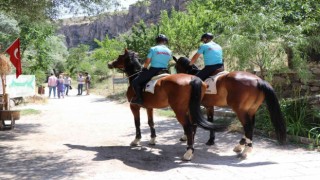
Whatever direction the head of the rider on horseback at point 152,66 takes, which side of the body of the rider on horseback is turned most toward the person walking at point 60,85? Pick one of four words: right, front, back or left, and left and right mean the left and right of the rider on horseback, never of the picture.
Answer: front

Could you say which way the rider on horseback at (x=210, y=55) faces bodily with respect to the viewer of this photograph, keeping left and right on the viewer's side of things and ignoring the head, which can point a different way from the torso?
facing away from the viewer and to the left of the viewer

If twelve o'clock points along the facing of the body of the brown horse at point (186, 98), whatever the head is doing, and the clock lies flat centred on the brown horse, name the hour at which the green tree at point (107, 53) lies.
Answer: The green tree is roughly at 1 o'clock from the brown horse.

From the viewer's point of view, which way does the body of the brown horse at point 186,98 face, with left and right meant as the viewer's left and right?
facing away from the viewer and to the left of the viewer

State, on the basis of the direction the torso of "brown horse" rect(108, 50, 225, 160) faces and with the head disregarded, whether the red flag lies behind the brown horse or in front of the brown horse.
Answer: in front

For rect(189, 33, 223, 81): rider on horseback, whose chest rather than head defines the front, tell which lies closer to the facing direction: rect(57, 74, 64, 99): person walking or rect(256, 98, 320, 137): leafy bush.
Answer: the person walking

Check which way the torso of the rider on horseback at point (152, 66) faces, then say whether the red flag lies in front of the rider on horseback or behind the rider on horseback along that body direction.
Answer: in front

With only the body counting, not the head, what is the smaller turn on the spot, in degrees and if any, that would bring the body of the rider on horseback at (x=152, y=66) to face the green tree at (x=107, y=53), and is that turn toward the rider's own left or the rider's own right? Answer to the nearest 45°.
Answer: approximately 45° to the rider's own right

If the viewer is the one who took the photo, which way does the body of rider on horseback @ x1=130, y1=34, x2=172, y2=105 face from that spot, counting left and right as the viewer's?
facing away from the viewer and to the left of the viewer

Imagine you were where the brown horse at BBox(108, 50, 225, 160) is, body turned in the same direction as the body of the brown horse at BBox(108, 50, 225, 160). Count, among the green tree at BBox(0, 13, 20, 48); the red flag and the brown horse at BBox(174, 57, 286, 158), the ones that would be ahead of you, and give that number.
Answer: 2
